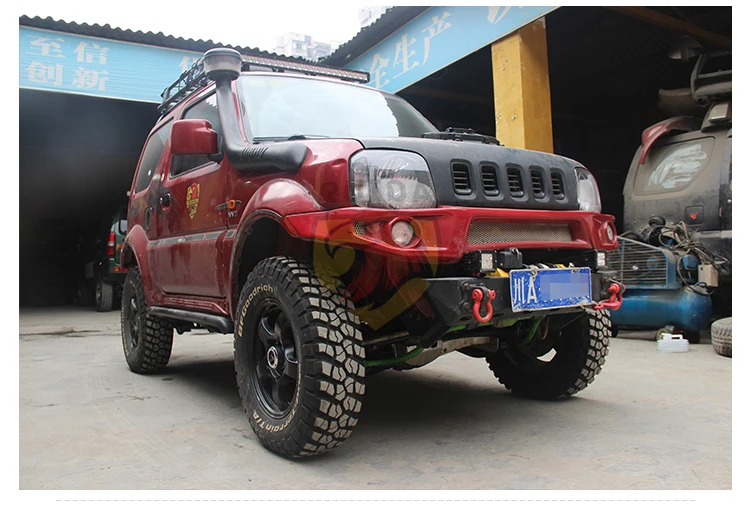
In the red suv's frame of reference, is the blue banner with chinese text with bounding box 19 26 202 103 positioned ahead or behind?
behind

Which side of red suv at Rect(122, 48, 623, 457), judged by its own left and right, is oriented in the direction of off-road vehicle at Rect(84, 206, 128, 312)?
back

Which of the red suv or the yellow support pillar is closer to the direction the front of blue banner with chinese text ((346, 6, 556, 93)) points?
the red suv

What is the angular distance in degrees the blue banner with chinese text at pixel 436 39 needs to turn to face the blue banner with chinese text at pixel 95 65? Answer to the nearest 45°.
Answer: approximately 45° to its right

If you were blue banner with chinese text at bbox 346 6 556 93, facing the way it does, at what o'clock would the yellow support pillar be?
The yellow support pillar is roughly at 9 o'clock from the blue banner with chinese text.

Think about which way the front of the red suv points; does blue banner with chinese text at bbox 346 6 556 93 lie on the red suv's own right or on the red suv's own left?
on the red suv's own left

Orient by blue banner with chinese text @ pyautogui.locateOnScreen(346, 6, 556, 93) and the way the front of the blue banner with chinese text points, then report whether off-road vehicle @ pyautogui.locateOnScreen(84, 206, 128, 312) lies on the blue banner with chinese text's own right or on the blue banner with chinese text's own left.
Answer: on the blue banner with chinese text's own right

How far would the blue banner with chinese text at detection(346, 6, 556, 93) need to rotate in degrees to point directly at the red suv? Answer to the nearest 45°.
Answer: approximately 45° to its left

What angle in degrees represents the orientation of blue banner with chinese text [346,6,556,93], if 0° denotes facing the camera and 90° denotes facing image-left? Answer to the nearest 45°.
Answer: approximately 45°

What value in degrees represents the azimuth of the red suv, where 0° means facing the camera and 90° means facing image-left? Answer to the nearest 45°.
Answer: approximately 315°
